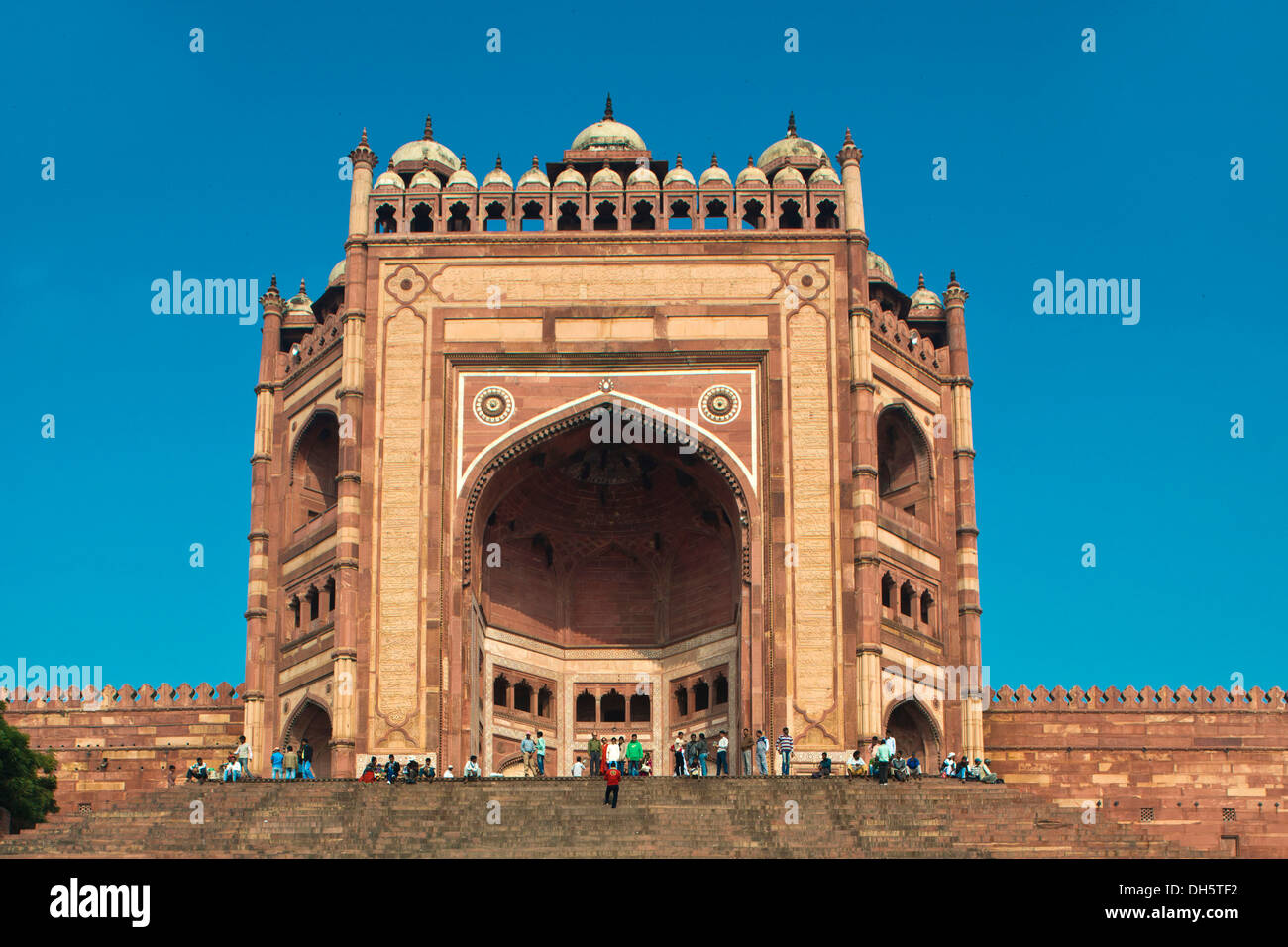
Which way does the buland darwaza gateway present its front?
toward the camera

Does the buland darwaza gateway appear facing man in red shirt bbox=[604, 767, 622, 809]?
yes

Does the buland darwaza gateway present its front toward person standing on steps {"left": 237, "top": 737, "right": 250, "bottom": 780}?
no

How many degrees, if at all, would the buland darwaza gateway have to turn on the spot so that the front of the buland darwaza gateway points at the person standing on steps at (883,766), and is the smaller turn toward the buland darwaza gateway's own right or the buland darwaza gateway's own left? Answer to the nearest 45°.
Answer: approximately 45° to the buland darwaza gateway's own left

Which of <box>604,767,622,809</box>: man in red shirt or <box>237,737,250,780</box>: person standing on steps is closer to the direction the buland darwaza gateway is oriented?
the man in red shirt

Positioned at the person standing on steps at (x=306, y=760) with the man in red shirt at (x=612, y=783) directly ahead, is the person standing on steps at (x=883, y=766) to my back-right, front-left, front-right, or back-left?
front-left

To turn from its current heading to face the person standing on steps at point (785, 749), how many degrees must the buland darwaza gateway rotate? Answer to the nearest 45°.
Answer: approximately 45° to its left
